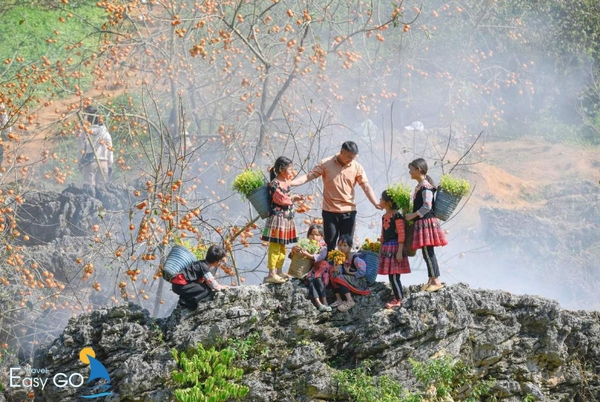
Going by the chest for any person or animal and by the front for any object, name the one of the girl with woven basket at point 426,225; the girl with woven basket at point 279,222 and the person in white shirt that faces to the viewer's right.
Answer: the girl with woven basket at point 279,222

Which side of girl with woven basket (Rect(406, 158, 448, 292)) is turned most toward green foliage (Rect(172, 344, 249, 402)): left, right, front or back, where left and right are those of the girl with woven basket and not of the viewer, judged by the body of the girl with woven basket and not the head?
front

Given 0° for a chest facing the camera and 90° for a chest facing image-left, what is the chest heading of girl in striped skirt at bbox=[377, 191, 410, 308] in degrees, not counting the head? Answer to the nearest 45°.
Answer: approximately 45°

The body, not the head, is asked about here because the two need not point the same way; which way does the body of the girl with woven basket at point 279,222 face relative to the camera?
to the viewer's right

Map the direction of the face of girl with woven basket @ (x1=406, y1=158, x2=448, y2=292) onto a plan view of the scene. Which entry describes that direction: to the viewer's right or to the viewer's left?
to the viewer's left

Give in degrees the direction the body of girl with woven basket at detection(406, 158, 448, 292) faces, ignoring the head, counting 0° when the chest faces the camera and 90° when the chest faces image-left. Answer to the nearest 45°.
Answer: approximately 90°

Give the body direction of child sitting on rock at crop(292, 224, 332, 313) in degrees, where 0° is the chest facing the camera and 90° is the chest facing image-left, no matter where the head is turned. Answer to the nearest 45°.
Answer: approximately 45°

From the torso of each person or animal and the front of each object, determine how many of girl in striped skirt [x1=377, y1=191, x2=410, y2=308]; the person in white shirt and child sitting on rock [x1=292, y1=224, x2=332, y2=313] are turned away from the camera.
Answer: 1

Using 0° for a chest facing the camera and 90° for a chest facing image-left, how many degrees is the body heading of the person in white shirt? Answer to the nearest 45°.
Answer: approximately 180°
